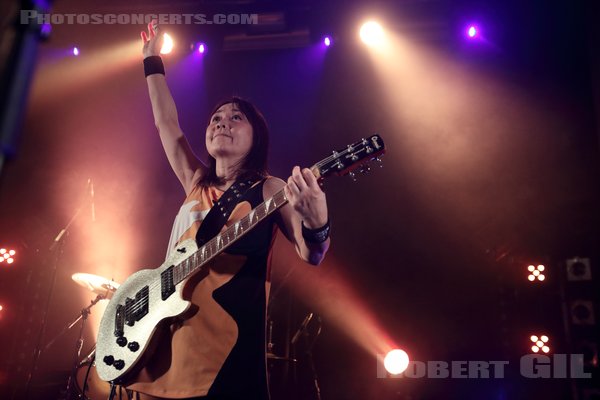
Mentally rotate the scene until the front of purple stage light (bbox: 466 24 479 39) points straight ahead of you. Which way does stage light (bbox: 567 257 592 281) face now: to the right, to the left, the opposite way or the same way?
the same way

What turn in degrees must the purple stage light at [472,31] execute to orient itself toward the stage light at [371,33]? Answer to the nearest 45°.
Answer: approximately 90° to its right

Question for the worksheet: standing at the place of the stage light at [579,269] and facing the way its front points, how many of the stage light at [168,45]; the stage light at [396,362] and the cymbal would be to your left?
0

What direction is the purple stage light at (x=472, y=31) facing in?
toward the camera

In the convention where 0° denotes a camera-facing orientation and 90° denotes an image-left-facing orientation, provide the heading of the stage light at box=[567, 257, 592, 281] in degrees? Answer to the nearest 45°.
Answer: approximately 0°

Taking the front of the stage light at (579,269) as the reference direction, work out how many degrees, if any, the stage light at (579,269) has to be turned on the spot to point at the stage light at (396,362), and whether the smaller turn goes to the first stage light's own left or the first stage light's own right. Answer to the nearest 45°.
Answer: approximately 90° to the first stage light's own right

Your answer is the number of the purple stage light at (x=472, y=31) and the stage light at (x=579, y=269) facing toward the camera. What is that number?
2

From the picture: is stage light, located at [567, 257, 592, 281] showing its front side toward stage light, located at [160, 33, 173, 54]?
no

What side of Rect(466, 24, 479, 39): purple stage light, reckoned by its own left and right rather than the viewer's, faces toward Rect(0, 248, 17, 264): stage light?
right

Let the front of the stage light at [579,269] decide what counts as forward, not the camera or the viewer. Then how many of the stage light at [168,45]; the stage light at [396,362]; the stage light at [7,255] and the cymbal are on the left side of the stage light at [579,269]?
0
